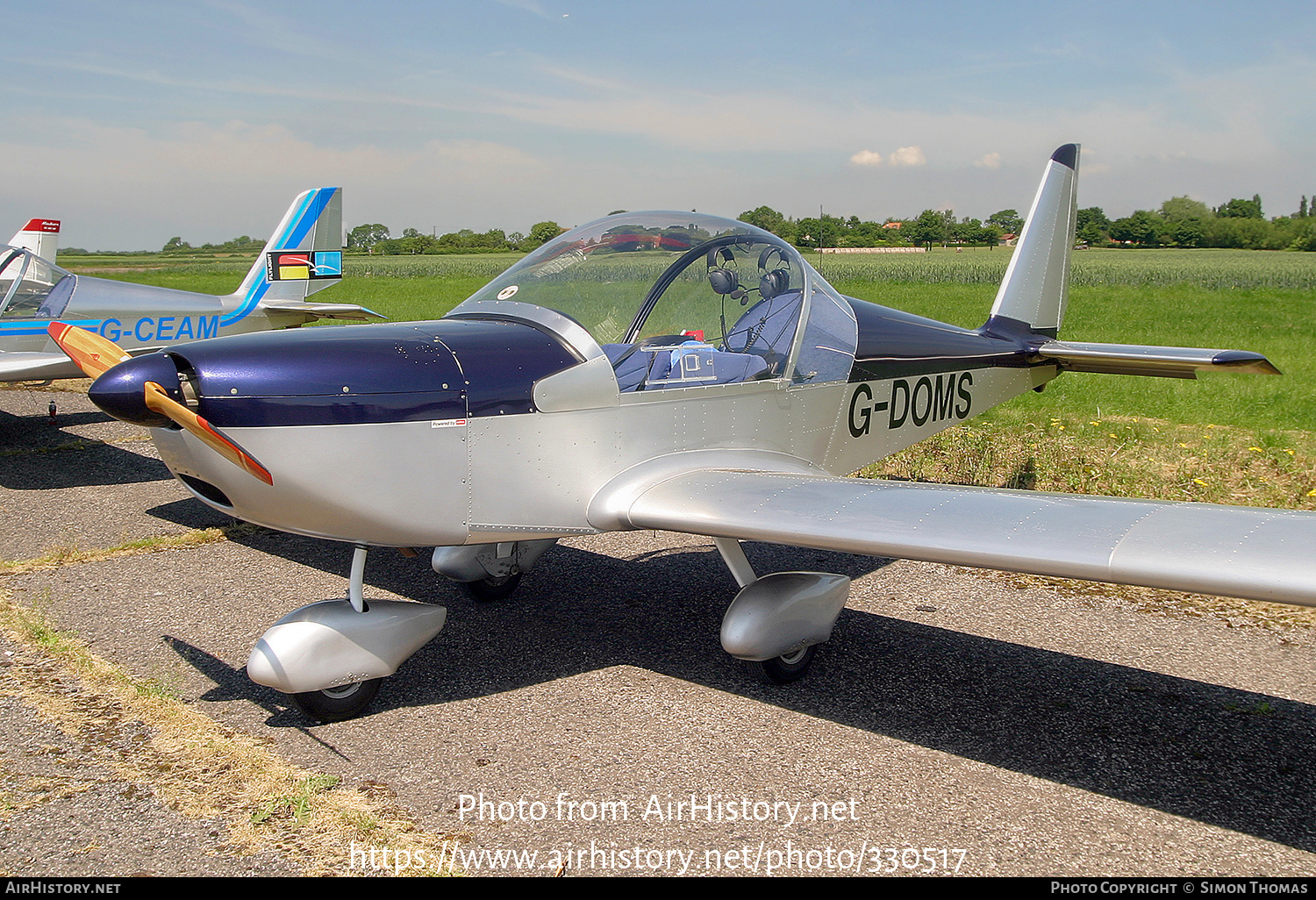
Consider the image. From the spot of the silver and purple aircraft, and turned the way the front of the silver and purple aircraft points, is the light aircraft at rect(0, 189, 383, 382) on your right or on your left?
on your right

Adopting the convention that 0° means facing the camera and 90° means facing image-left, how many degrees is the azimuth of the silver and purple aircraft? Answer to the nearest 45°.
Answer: approximately 45°

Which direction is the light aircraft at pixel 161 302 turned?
to the viewer's left

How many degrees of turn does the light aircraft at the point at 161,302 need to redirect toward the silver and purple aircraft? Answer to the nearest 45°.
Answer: approximately 90° to its left
